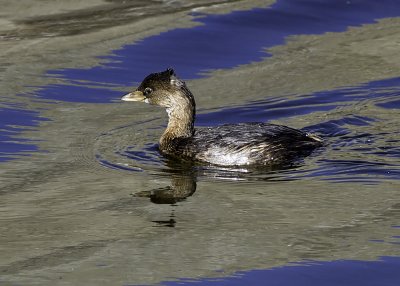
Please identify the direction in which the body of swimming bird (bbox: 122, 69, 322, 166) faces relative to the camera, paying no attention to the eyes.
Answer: to the viewer's left
